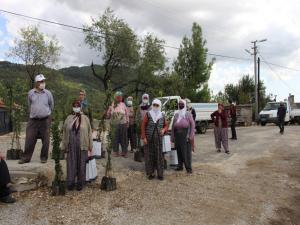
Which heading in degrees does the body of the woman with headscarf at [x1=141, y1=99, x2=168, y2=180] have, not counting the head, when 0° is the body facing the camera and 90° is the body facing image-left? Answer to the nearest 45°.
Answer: approximately 0°

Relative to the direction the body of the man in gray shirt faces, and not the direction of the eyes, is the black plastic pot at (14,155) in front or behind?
behind

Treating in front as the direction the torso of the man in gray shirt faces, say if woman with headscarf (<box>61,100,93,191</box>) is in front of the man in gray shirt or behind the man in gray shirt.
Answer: in front

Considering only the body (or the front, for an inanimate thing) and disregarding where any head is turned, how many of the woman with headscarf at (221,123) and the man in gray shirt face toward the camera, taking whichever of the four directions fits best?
2

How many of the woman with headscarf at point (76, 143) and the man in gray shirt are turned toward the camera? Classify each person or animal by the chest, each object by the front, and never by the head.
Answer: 2

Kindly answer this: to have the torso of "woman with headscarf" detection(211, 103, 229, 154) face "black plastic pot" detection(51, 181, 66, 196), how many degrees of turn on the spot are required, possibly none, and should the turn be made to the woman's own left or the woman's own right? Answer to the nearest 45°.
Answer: approximately 45° to the woman's own right

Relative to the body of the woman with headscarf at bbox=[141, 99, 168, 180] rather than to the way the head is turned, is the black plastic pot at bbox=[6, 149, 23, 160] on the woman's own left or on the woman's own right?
on the woman's own right

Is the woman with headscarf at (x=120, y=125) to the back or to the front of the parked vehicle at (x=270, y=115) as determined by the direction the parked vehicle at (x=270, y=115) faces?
to the front
